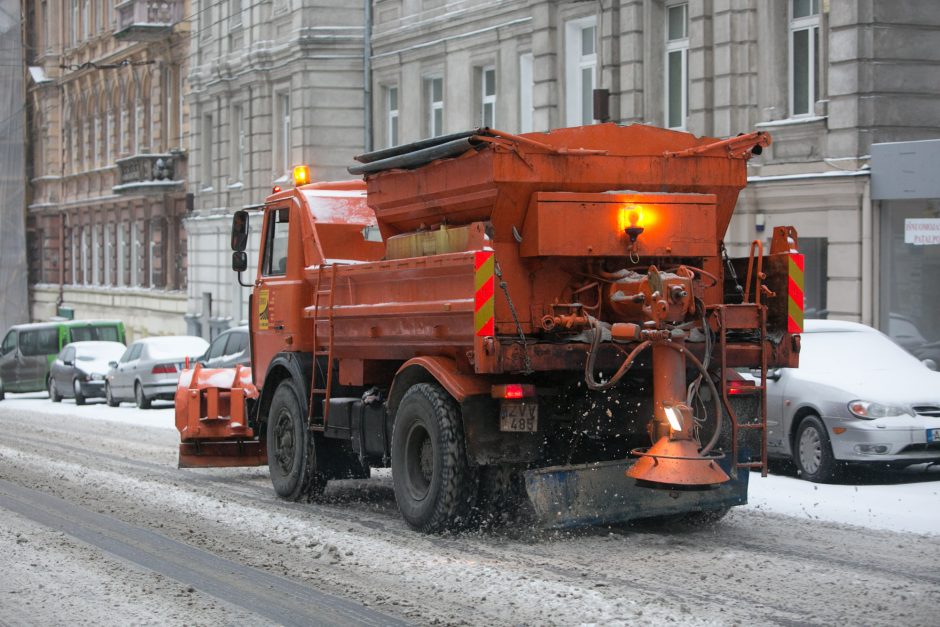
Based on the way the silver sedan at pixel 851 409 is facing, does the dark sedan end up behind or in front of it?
behind

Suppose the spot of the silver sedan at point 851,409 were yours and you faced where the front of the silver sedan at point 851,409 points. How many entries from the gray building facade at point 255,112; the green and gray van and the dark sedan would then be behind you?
3

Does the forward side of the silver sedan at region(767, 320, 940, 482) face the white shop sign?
no

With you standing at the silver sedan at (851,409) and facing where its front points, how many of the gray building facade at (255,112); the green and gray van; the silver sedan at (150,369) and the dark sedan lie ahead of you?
0

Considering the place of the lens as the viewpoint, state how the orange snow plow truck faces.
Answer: facing away from the viewer and to the left of the viewer

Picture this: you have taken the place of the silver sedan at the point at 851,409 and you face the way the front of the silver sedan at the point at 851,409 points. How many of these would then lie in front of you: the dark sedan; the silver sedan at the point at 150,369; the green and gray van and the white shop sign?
0

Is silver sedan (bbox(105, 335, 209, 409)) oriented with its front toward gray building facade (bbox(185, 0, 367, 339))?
no

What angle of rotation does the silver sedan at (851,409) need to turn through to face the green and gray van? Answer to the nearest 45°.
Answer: approximately 180°

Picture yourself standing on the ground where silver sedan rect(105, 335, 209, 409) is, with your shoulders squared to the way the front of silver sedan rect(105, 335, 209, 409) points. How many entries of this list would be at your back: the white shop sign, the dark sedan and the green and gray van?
1

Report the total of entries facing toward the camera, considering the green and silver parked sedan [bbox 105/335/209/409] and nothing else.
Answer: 0

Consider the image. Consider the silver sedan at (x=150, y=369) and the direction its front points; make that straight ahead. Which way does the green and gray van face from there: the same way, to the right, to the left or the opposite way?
the same way

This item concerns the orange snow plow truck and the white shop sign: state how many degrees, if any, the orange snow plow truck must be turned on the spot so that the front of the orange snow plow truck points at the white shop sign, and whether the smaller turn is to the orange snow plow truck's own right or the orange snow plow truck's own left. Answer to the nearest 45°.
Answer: approximately 90° to the orange snow plow truck's own right

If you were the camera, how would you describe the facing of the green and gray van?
facing away from the viewer and to the left of the viewer

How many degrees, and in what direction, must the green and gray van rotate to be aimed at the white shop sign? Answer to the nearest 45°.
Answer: approximately 180°

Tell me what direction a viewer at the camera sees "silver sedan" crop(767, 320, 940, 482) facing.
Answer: facing the viewer and to the right of the viewer
